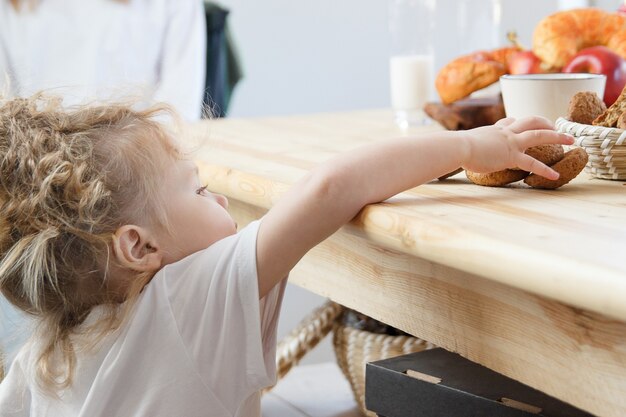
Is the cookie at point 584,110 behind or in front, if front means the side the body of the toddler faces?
in front

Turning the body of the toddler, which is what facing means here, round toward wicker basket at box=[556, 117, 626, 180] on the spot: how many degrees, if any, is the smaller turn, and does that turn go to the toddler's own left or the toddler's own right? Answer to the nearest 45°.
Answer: approximately 45° to the toddler's own right

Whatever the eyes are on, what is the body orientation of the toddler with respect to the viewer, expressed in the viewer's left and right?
facing away from the viewer and to the right of the viewer

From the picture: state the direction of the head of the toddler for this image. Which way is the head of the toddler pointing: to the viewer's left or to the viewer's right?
to the viewer's right

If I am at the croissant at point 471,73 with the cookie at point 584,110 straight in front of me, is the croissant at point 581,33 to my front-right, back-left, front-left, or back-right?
front-left

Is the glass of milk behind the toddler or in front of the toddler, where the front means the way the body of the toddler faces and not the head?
in front
